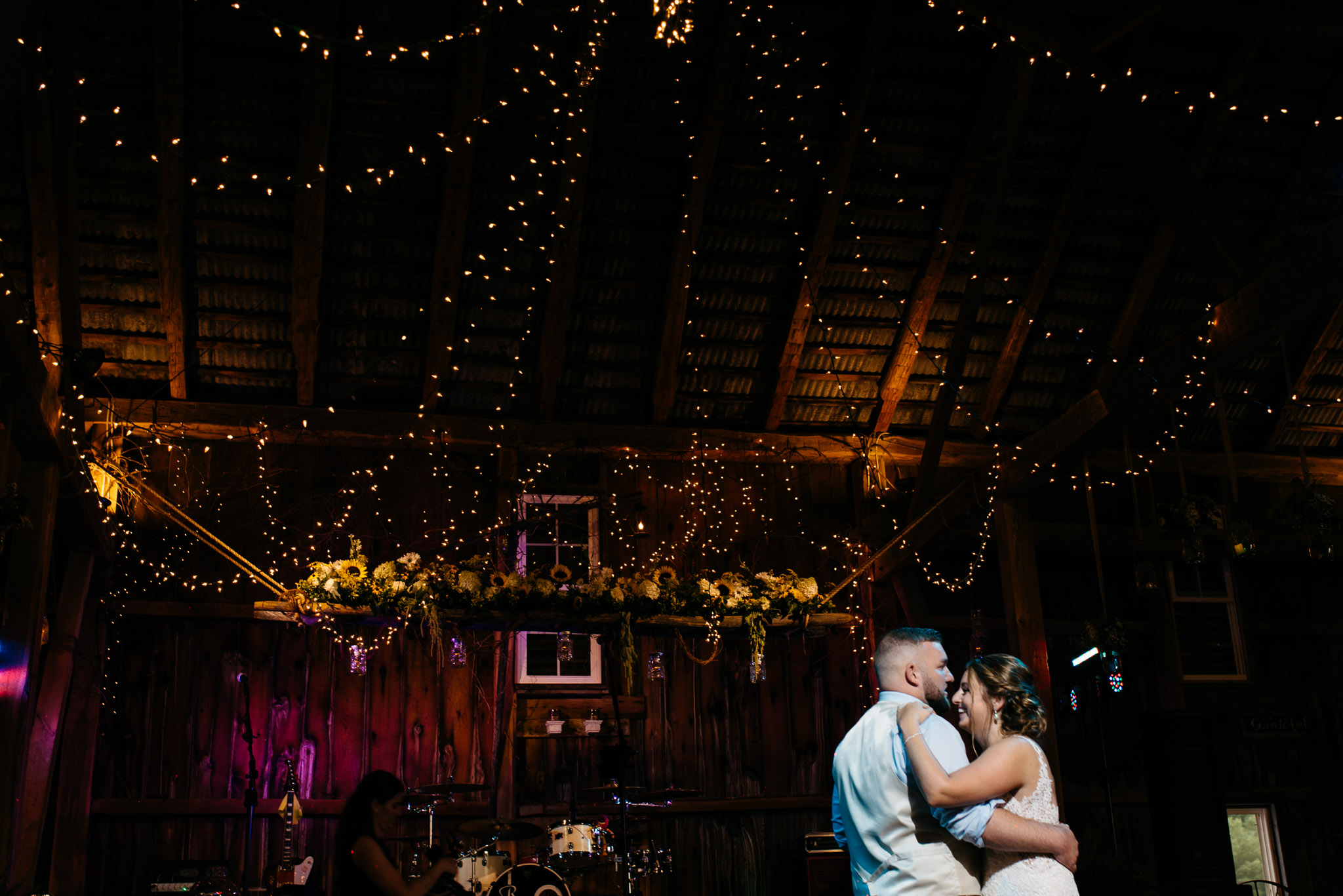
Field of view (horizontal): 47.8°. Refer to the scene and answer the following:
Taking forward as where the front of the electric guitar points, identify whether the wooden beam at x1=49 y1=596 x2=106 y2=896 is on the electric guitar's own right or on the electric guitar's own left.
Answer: on the electric guitar's own right

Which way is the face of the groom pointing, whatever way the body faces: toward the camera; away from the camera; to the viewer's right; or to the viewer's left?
to the viewer's right

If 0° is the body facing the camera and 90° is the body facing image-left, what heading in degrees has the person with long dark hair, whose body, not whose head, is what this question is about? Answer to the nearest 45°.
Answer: approximately 270°

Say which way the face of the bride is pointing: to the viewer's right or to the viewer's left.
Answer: to the viewer's left

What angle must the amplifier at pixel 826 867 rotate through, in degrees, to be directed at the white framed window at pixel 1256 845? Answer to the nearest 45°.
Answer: approximately 135° to its left

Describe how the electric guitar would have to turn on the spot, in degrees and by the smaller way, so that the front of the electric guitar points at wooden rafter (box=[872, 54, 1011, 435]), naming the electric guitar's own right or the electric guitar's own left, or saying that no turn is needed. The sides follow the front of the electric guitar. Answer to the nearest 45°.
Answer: approximately 90° to the electric guitar's own left

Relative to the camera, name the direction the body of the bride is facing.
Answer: to the viewer's left

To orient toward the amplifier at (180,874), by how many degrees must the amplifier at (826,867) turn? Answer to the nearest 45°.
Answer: approximately 90° to its right
